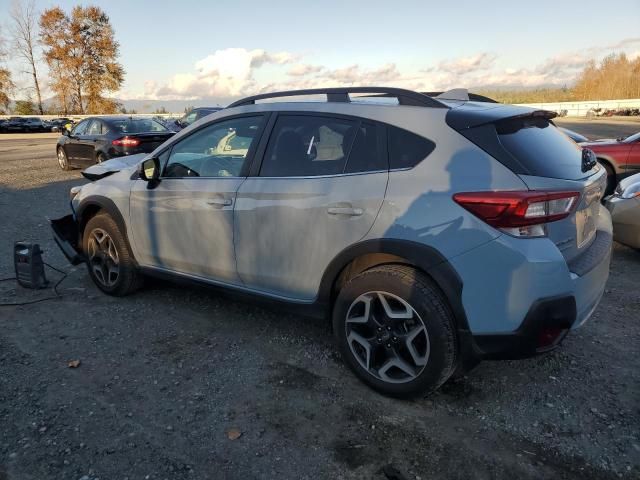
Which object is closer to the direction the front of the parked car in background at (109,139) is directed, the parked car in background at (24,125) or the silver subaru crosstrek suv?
the parked car in background

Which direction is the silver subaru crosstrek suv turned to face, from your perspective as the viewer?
facing away from the viewer and to the left of the viewer

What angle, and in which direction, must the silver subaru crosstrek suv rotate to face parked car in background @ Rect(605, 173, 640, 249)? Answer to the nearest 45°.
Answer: approximately 90° to its right

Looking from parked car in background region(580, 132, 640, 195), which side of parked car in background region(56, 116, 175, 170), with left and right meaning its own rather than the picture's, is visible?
back

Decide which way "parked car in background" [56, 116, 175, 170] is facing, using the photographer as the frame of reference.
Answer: facing away from the viewer and to the left of the viewer

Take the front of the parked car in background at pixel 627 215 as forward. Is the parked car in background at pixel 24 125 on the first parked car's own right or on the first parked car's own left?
on the first parked car's own right

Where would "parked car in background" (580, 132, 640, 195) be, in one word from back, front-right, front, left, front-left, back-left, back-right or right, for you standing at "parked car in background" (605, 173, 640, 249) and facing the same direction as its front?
back-right

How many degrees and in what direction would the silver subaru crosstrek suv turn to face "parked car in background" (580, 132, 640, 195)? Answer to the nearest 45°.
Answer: approximately 90° to its right

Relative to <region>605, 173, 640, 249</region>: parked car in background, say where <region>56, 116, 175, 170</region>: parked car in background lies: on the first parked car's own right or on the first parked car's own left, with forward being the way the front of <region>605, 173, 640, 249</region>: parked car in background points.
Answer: on the first parked car's own right

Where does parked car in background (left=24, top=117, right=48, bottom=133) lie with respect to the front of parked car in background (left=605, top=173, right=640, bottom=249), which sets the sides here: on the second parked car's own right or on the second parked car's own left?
on the second parked car's own right
